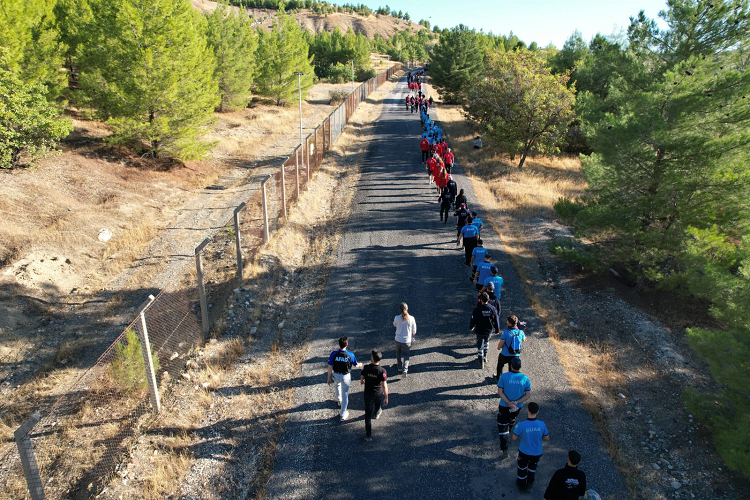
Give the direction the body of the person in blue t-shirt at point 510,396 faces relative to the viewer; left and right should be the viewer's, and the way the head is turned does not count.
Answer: facing away from the viewer

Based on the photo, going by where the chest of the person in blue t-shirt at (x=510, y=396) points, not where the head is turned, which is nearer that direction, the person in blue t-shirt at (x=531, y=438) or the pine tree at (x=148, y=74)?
the pine tree

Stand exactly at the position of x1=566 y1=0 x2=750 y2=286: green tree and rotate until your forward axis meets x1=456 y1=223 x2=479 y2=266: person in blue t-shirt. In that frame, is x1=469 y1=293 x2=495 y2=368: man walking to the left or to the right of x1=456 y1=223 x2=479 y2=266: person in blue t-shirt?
left

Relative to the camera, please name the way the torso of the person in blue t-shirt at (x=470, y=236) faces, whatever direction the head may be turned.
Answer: away from the camera

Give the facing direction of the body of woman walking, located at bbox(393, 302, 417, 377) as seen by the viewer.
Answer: away from the camera

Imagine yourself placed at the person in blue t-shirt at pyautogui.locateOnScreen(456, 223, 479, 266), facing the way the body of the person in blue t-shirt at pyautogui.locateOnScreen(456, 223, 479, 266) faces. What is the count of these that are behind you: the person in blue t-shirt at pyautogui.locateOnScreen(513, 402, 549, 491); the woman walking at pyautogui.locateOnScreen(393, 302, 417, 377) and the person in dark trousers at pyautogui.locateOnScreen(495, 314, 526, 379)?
3

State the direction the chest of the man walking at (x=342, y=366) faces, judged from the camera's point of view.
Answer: away from the camera

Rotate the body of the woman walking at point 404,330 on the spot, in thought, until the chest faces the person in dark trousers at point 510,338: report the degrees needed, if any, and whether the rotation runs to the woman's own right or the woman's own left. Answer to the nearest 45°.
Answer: approximately 90° to the woman's own right

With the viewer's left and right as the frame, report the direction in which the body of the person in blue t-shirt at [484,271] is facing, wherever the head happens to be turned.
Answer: facing away from the viewer

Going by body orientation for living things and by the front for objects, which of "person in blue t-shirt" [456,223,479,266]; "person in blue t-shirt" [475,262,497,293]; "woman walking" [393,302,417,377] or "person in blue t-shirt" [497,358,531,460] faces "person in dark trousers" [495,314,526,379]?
"person in blue t-shirt" [497,358,531,460]

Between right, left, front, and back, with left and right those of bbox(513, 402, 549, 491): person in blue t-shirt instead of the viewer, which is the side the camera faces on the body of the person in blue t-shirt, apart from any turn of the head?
back
